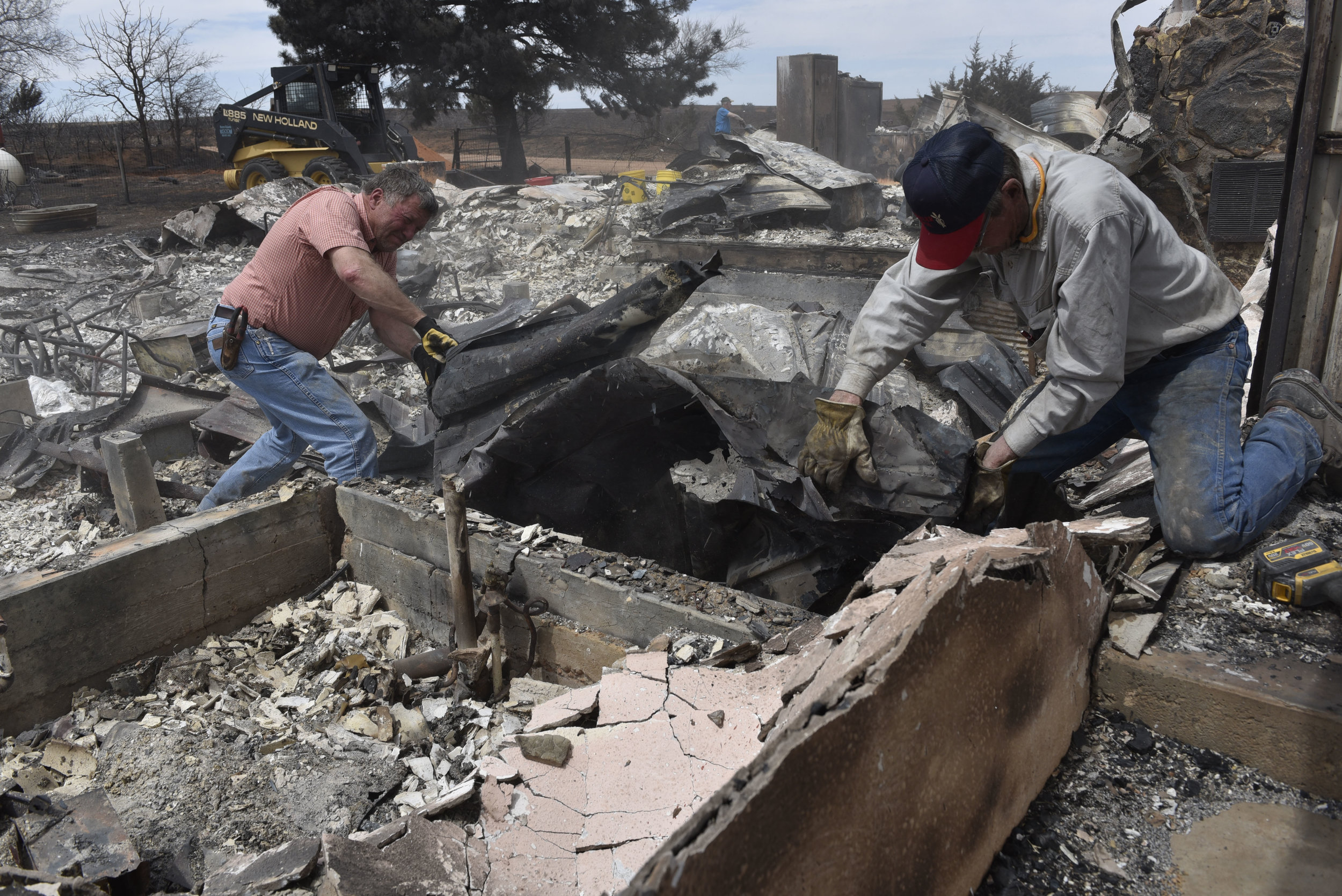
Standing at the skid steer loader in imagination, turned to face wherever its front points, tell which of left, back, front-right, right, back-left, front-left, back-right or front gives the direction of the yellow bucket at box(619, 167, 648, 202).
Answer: front

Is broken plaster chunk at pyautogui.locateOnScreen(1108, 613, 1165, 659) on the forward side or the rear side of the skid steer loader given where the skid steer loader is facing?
on the forward side

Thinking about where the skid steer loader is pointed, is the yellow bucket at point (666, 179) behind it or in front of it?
in front

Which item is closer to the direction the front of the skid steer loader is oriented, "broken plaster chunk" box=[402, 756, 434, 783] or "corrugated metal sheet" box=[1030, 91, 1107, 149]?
the corrugated metal sheet

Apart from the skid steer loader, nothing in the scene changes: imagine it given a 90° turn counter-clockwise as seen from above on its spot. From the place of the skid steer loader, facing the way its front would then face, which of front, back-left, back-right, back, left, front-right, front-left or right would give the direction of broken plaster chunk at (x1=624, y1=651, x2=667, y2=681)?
back-right

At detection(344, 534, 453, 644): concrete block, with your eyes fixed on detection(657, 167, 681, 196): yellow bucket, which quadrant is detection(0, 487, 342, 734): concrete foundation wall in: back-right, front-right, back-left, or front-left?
back-left

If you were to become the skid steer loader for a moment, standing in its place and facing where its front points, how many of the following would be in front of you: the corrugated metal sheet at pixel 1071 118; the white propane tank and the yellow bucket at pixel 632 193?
2

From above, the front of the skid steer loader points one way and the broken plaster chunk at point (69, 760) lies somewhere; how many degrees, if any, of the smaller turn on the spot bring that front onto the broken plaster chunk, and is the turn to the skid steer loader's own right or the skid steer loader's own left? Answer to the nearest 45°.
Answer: approximately 45° to the skid steer loader's own right

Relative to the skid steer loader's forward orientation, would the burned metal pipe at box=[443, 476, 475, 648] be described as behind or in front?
in front

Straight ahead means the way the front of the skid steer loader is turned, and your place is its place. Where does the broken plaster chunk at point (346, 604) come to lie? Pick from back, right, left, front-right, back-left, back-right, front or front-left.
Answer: front-right

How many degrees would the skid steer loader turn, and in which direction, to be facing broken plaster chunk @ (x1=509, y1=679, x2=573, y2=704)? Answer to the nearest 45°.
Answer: approximately 45° to its right

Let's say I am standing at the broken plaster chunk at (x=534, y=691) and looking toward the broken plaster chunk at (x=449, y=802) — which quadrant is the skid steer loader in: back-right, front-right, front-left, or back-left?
back-right

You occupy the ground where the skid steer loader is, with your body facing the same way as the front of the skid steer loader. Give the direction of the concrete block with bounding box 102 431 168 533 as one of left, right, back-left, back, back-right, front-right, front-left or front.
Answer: front-right

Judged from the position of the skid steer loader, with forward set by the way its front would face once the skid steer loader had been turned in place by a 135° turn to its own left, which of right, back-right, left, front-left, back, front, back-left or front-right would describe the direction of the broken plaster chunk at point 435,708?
back

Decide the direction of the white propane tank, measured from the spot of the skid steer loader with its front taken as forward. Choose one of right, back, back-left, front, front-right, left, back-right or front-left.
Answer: back

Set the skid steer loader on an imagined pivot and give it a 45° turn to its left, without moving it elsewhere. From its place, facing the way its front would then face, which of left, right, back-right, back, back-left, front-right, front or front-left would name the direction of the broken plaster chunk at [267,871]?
right

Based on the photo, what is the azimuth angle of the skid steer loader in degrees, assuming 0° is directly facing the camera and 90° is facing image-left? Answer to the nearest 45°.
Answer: approximately 315°

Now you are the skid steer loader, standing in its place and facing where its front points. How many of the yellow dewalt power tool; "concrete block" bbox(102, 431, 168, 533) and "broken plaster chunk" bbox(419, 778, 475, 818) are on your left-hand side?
0
